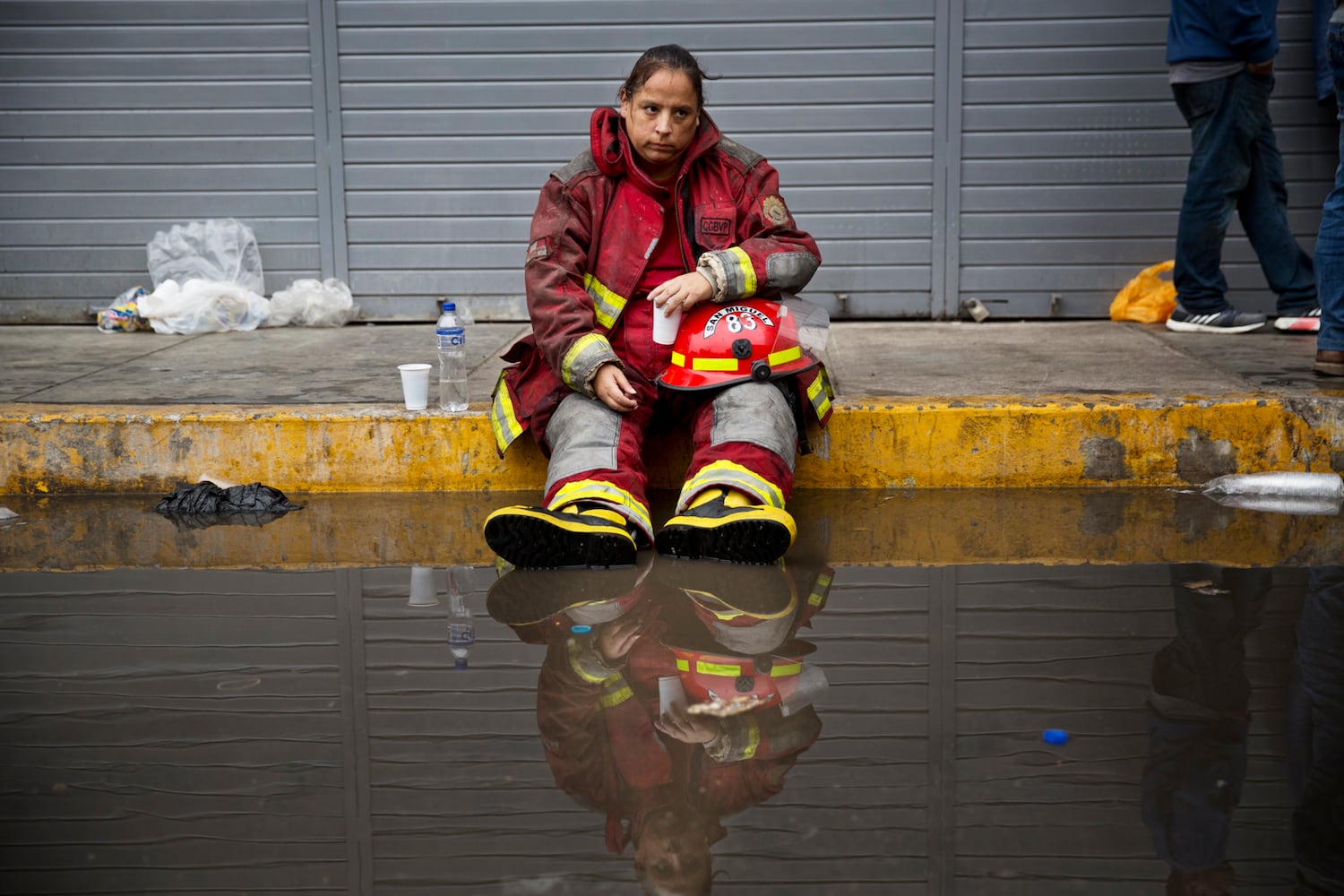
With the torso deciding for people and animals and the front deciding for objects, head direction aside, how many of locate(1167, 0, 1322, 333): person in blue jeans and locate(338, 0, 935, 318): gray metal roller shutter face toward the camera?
1

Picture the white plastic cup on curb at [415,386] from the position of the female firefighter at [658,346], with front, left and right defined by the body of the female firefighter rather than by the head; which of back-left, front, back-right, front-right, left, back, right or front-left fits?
back-right

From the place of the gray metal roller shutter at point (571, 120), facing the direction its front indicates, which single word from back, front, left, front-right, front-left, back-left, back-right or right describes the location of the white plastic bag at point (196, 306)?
right

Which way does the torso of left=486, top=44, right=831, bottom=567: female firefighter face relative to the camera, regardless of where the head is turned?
toward the camera

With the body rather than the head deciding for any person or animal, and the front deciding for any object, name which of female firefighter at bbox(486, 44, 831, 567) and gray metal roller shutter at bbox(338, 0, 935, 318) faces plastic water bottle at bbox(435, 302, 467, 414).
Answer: the gray metal roller shutter

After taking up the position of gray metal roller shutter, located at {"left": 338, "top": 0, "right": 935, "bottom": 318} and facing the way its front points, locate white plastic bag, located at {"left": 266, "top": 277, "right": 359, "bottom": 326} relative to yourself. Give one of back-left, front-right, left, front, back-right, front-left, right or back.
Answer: right

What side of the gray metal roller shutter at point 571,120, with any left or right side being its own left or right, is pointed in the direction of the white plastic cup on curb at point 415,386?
front

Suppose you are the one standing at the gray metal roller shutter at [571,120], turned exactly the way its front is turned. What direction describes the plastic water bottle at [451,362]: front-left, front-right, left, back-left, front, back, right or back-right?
front

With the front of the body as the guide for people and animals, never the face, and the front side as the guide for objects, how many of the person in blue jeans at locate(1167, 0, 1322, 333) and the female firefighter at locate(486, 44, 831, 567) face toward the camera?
1

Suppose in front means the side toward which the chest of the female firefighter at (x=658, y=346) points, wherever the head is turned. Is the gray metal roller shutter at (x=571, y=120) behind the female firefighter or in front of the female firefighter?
behind

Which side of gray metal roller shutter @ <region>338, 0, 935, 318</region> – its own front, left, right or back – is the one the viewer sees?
front
